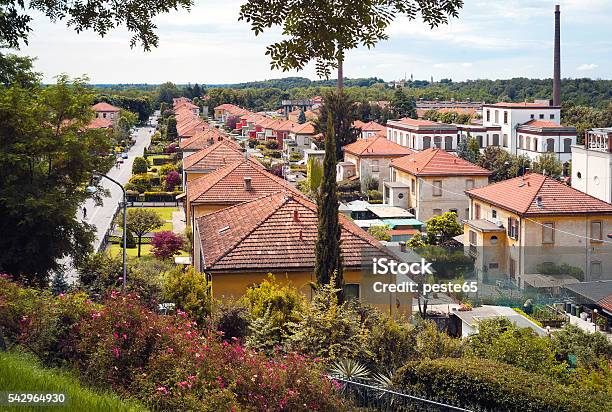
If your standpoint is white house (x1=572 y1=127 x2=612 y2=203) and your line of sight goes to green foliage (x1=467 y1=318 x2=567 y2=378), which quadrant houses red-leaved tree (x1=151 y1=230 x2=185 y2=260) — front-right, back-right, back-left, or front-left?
front-right

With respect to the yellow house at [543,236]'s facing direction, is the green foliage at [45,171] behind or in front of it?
in front

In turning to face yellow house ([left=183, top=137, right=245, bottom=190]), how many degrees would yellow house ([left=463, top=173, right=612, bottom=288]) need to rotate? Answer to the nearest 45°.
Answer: approximately 45° to its right

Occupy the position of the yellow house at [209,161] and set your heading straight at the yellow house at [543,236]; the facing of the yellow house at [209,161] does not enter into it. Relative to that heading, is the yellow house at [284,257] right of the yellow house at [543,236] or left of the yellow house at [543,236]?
right

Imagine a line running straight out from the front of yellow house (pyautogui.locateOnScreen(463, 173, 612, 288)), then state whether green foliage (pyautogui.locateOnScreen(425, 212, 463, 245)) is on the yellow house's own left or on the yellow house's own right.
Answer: on the yellow house's own right

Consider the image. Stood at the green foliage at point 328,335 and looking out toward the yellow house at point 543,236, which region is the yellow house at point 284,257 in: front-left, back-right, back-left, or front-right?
front-left

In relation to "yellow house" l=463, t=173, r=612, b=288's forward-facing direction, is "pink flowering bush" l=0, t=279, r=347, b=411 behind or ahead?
ahead

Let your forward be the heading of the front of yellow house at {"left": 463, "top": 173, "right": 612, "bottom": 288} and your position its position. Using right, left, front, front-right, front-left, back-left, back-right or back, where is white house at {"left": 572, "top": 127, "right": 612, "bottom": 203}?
back-right

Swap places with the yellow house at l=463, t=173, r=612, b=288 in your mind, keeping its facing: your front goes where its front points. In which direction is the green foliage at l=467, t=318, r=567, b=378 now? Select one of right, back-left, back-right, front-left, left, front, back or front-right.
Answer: front-left

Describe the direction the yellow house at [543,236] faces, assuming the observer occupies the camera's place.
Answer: facing the viewer and to the left of the viewer
